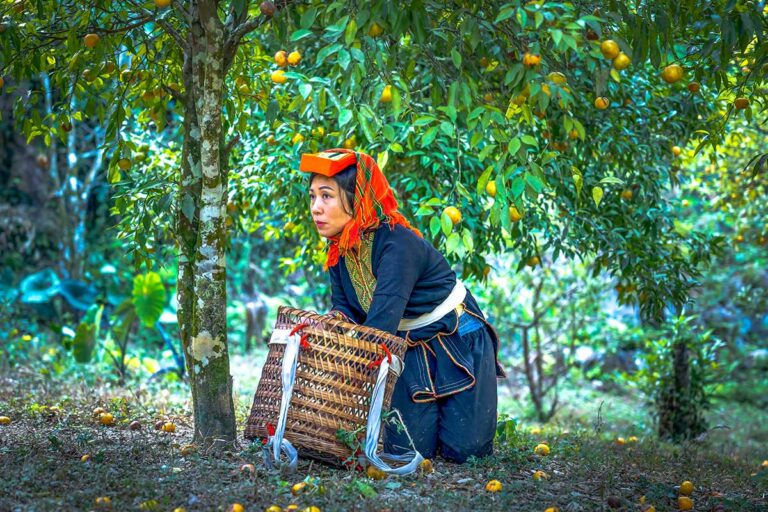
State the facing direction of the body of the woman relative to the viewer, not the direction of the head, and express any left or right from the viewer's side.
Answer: facing the viewer and to the left of the viewer

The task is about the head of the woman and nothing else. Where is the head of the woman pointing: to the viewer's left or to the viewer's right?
to the viewer's left

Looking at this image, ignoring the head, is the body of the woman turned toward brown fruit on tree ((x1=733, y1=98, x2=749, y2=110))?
no
